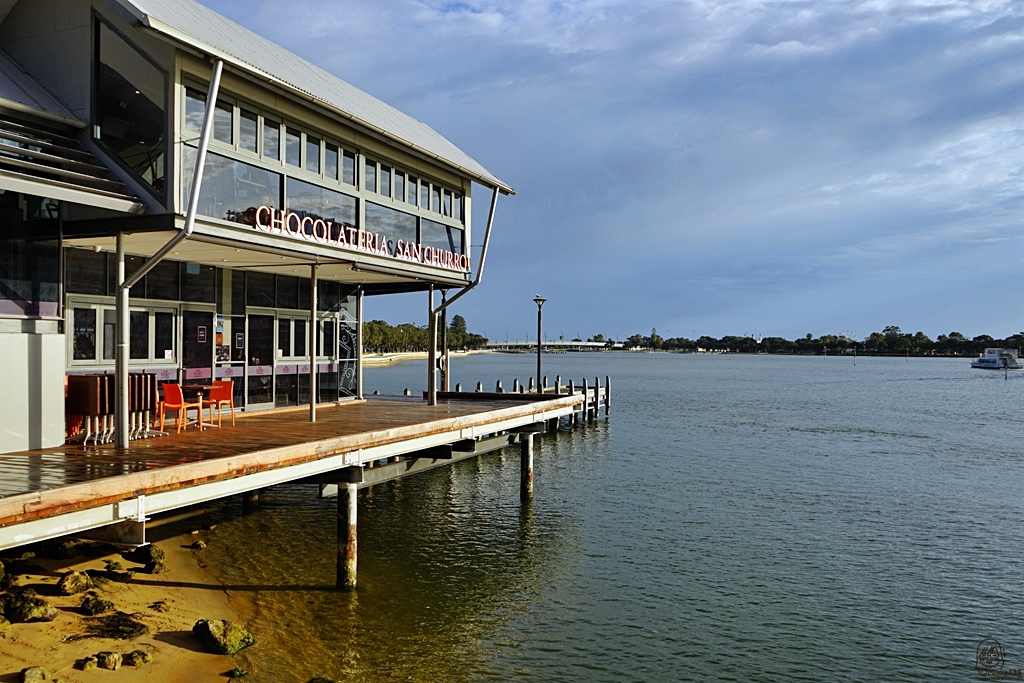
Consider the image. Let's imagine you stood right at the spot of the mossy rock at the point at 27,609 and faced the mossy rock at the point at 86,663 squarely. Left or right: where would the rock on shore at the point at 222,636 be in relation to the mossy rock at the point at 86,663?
left

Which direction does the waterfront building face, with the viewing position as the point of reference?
facing the viewer and to the right of the viewer
